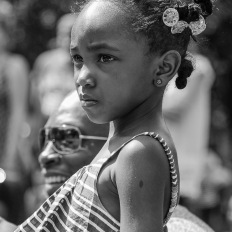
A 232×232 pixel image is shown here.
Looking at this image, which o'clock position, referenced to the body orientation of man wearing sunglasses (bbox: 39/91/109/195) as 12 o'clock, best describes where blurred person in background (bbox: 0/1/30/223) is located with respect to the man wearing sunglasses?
The blurred person in background is roughly at 4 o'clock from the man wearing sunglasses.

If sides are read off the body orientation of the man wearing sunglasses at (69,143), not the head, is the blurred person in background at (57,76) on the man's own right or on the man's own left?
on the man's own right

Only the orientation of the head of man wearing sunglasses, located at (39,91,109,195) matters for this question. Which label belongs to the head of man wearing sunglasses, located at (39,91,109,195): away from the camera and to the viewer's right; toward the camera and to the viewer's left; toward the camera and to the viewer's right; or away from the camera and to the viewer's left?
toward the camera and to the viewer's left

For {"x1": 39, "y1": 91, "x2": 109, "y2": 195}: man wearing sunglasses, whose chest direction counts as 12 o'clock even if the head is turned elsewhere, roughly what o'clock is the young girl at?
The young girl is roughly at 10 o'clock from the man wearing sunglasses.

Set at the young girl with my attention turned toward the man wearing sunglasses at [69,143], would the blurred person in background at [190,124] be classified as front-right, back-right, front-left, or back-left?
front-right

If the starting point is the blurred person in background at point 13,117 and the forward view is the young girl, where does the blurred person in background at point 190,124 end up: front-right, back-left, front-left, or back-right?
front-left

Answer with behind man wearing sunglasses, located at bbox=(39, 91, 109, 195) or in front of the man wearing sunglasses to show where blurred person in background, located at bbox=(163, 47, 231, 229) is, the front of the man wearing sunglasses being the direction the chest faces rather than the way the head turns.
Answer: behind

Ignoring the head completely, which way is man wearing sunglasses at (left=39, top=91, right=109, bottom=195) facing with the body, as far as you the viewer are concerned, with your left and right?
facing the viewer and to the left of the viewer

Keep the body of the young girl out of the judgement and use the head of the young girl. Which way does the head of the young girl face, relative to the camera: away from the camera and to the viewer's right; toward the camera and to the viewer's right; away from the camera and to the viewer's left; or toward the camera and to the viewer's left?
toward the camera and to the viewer's left
